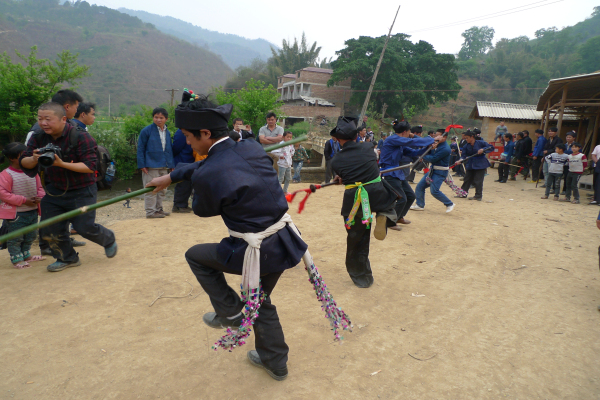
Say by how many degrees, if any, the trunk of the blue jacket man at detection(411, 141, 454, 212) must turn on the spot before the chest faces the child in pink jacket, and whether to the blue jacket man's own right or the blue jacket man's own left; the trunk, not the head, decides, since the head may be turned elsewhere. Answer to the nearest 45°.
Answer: approximately 45° to the blue jacket man's own left

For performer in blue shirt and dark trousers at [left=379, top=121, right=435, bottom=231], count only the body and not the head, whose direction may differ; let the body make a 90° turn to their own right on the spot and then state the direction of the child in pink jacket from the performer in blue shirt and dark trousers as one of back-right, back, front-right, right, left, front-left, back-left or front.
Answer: front-right

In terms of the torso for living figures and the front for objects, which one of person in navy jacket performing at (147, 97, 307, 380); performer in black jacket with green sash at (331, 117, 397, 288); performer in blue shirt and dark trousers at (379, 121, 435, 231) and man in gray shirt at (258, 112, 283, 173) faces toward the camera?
the man in gray shirt

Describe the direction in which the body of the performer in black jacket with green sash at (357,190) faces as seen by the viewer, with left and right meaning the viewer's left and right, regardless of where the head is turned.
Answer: facing away from the viewer

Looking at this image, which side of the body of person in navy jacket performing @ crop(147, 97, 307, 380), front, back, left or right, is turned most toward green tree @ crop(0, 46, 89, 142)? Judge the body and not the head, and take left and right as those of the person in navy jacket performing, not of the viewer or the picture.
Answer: front

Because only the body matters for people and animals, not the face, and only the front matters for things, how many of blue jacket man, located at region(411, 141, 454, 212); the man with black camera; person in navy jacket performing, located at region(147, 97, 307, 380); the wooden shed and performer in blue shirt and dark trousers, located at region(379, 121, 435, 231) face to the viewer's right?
1

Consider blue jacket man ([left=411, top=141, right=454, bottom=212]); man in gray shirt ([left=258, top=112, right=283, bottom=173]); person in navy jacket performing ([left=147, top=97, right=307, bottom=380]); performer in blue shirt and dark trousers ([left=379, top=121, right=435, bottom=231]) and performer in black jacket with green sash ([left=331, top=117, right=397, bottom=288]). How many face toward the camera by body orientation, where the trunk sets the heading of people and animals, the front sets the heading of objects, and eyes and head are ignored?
1

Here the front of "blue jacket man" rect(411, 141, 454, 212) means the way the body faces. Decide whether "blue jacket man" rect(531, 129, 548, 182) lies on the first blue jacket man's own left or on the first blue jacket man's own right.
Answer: on the first blue jacket man's own right

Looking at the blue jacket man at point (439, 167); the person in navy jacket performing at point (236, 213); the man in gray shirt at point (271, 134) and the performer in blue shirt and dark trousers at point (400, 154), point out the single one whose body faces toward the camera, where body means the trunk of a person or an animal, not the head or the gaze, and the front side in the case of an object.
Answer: the man in gray shirt

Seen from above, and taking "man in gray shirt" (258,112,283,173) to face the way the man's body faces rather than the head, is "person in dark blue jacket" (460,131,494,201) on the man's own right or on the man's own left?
on the man's own left

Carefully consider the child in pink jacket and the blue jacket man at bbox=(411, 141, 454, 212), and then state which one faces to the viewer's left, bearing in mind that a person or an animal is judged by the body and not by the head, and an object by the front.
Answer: the blue jacket man
